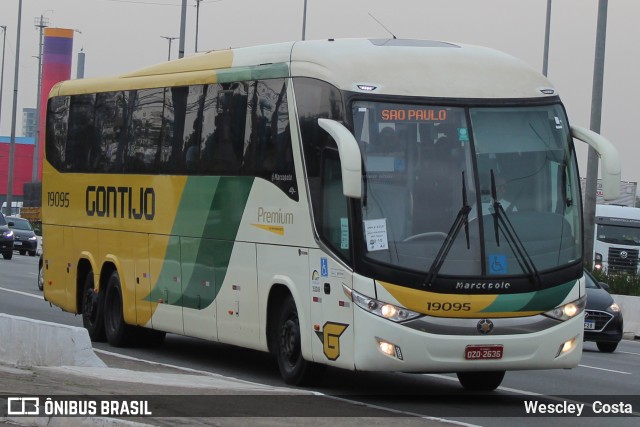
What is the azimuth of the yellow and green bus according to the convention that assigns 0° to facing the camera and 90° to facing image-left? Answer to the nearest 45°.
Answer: approximately 315°

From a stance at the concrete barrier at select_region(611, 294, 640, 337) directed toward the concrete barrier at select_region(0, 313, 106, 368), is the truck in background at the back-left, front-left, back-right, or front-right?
back-right

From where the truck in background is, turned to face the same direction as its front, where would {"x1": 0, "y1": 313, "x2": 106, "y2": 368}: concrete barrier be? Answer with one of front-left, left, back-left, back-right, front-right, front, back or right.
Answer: front

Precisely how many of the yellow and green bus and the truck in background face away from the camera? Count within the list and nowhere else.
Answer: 0

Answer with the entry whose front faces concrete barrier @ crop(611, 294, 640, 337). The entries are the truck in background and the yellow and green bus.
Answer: the truck in background

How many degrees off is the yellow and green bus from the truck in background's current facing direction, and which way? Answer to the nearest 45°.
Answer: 0° — it already faces it

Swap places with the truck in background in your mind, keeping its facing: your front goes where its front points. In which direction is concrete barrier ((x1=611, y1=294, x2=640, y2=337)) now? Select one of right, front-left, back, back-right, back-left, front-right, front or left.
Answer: front

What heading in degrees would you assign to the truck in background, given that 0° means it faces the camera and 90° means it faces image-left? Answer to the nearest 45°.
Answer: approximately 0°
